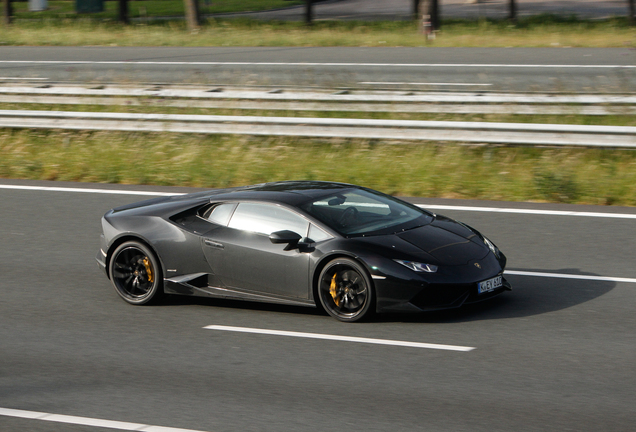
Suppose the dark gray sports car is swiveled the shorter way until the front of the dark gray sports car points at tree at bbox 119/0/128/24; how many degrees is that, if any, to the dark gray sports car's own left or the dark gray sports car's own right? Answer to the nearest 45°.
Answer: approximately 135° to the dark gray sports car's own left

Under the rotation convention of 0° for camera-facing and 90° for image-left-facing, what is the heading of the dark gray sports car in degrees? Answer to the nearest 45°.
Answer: approximately 315°

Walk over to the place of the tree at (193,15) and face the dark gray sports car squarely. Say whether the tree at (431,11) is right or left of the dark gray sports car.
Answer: left

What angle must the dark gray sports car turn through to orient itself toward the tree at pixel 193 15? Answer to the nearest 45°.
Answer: approximately 135° to its left

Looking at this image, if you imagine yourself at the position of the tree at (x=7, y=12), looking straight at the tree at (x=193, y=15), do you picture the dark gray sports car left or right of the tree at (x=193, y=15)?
right

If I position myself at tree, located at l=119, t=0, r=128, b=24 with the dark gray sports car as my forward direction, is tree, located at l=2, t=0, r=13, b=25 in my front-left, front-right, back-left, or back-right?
back-right

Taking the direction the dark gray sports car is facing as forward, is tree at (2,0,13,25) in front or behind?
behind

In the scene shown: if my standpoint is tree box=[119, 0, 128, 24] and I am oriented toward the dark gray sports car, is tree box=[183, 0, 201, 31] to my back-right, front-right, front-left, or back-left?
front-left

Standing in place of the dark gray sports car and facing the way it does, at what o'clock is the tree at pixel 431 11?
The tree is roughly at 8 o'clock from the dark gray sports car.
